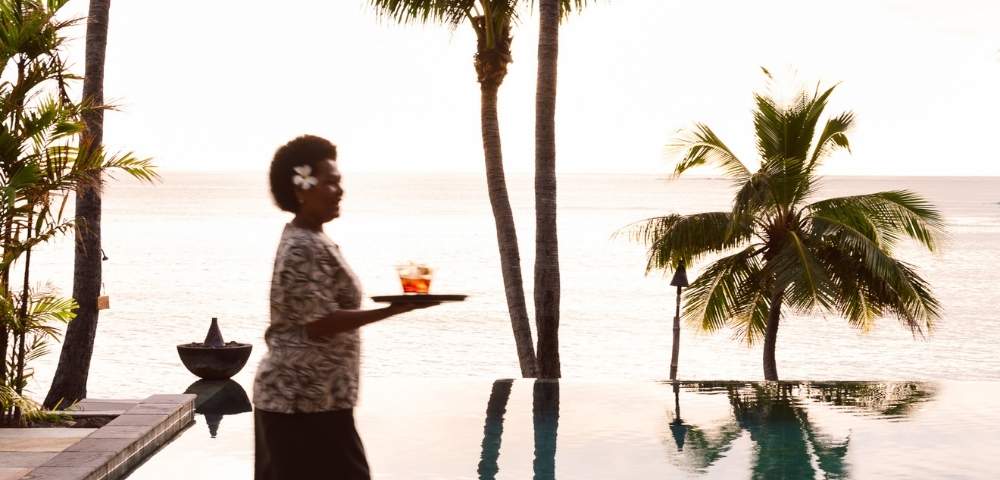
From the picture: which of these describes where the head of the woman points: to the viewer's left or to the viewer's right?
to the viewer's right

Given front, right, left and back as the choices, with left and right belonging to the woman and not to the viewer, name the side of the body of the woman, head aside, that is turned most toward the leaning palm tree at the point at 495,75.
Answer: left

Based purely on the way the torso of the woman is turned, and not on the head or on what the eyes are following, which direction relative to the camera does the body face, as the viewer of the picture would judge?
to the viewer's right

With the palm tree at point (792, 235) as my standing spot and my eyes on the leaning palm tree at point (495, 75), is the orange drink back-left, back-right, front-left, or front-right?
front-left

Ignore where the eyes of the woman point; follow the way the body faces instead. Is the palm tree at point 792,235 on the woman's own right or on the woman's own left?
on the woman's own left

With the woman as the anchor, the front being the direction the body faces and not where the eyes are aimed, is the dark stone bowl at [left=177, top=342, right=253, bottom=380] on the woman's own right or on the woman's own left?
on the woman's own left

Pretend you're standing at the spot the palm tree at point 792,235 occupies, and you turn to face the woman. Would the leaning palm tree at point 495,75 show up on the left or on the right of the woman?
right

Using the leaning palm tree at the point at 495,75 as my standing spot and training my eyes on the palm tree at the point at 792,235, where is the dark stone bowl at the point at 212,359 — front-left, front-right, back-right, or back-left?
back-right

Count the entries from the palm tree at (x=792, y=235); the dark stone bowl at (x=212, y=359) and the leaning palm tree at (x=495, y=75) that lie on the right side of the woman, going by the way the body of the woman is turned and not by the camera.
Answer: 0
